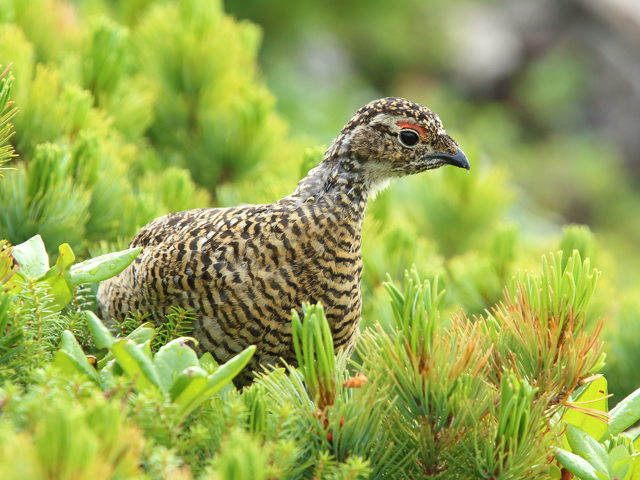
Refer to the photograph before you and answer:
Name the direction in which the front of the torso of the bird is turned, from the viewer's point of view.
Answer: to the viewer's right

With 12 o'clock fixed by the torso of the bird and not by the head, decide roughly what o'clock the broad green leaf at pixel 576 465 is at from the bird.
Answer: The broad green leaf is roughly at 2 o'clock from the bird.

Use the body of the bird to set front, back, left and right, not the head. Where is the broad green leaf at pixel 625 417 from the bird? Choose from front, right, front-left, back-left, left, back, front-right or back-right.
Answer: front-right

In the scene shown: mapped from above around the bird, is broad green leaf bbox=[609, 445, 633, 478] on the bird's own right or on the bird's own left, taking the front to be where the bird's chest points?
on the bird's own right
